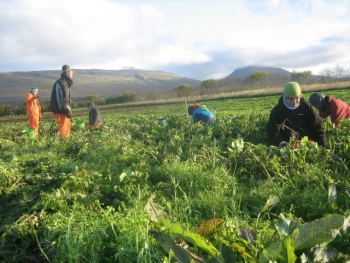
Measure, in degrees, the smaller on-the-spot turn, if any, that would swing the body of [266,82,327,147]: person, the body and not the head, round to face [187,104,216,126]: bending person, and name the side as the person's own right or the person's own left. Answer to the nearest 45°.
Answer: approximately 135° to the person's own right

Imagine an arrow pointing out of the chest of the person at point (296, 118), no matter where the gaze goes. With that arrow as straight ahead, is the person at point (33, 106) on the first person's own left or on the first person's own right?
on the first person's own right

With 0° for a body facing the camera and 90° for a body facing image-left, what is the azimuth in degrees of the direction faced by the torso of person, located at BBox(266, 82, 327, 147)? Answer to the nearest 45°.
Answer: approximately 0°
